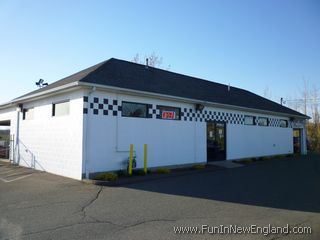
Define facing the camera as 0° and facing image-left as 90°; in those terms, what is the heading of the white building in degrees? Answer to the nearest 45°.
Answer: approximately 315°
